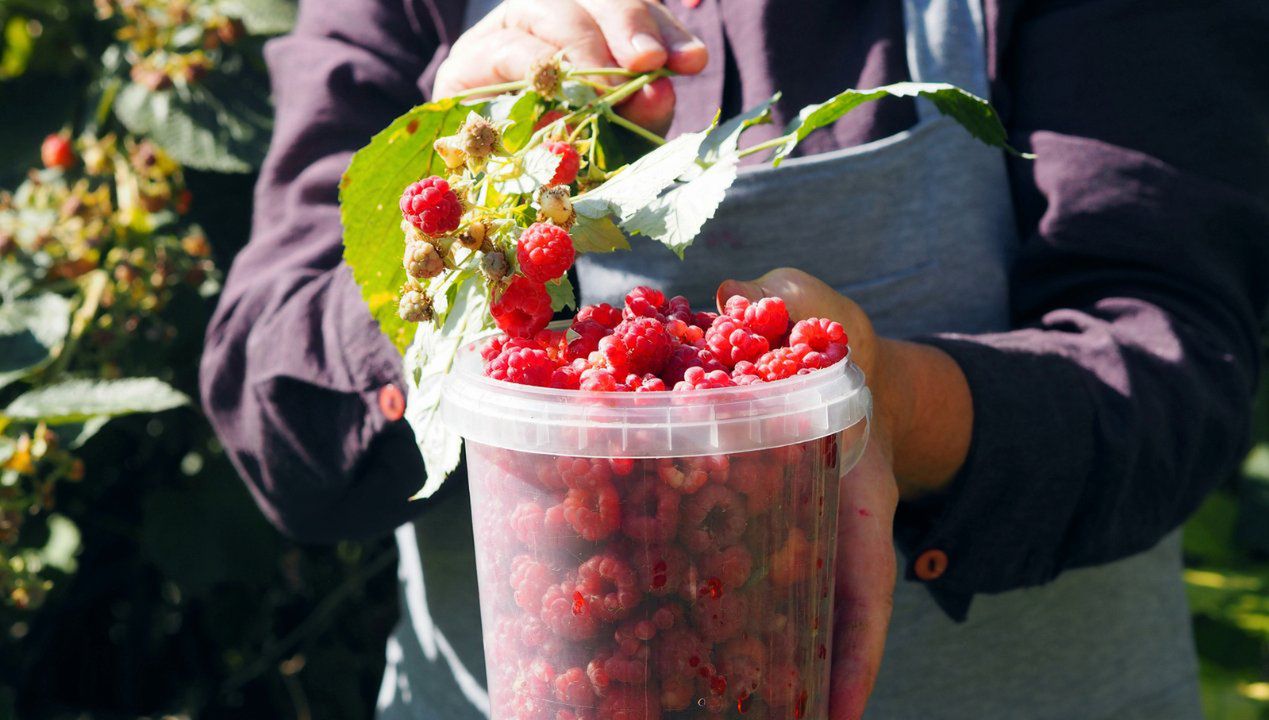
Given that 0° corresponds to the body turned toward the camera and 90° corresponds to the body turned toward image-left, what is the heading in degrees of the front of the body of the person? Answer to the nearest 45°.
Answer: approximately 0°

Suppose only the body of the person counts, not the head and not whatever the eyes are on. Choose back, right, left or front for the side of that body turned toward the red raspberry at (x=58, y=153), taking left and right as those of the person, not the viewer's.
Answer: right
